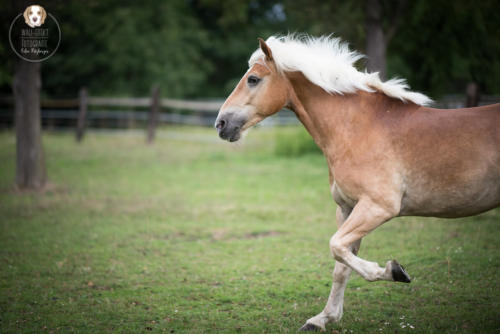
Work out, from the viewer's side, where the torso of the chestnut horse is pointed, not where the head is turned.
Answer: to the viewer's left

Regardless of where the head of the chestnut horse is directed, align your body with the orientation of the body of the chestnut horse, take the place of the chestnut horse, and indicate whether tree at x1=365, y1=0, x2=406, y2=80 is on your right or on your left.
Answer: on your right
